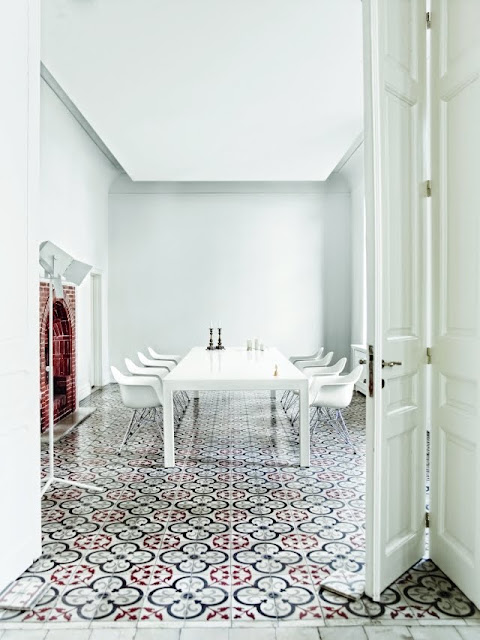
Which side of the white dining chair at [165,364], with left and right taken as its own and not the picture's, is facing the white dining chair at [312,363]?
front

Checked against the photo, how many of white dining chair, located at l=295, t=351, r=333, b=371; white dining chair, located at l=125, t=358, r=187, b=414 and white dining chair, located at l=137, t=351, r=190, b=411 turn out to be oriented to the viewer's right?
2

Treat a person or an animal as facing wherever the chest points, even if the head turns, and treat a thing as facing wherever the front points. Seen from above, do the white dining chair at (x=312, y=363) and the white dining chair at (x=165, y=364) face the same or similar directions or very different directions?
very different directions

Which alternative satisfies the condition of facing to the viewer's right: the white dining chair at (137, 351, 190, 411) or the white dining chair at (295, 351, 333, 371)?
the white dining chair at (137, 351, 190, 411)

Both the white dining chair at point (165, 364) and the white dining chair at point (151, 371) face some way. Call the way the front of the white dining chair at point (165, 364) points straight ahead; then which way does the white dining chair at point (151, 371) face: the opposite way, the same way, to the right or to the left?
the same way

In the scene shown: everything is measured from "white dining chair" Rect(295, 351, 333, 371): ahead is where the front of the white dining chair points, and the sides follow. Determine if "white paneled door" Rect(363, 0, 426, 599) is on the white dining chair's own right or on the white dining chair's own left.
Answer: on the white dining chair's own left

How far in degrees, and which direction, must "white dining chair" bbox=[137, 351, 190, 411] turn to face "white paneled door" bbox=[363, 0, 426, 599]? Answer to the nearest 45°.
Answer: approximately 90° to its right

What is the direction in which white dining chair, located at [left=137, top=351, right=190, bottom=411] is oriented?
to the viewer's right

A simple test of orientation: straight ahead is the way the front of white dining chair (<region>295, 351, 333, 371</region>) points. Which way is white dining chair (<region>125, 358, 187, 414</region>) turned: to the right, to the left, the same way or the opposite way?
the opposite way

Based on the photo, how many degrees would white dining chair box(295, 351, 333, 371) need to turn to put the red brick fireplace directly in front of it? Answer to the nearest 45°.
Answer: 0° — it already faces it

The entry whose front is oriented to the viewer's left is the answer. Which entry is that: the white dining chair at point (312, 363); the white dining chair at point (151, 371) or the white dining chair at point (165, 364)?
the white dining chair at point (312, 363)

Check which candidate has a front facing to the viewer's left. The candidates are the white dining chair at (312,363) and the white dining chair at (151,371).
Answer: the white dining chair at (312,363)

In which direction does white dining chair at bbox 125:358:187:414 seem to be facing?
to the viewer's right

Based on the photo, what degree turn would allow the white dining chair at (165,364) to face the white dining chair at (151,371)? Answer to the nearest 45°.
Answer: approximately 90° to its right

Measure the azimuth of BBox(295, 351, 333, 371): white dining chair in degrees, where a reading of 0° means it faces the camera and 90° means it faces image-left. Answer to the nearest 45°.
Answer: approximately 90°
